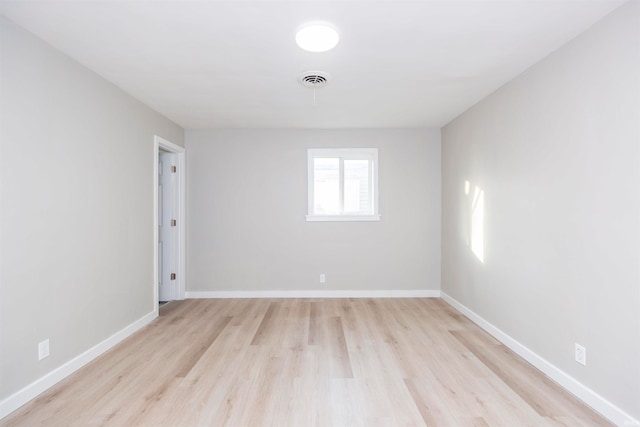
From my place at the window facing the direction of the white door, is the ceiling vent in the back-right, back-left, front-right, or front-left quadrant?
front-left

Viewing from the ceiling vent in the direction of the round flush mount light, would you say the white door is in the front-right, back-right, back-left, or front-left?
back-right

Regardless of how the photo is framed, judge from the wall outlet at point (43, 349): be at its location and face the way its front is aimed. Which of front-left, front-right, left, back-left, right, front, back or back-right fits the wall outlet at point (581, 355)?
front

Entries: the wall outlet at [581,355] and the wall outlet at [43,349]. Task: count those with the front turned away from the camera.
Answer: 0

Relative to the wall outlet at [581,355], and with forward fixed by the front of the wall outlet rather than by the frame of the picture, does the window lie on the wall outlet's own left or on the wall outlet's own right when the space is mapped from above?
on the wall outlet's own right

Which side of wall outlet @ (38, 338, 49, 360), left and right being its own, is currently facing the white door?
left

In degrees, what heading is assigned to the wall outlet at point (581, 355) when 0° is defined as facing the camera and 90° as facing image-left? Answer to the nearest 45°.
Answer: approximately 45°

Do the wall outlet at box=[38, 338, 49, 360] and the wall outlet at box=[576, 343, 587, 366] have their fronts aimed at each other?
yes

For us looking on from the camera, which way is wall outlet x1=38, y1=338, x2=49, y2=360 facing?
facing the viewer and to the right of the viewer

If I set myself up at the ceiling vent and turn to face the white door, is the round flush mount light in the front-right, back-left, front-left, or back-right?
back-left

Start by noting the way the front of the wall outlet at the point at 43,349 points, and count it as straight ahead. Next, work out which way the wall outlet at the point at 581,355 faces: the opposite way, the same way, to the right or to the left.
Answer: the opposite way

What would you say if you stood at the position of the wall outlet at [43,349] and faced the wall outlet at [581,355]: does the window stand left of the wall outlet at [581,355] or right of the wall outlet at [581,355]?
left

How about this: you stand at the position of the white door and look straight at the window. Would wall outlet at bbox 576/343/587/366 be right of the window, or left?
right
